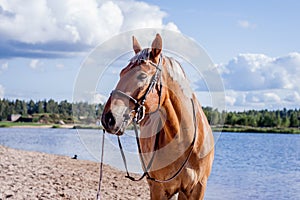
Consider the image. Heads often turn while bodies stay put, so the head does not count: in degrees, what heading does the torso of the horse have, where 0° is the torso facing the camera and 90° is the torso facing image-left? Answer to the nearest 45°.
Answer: approximately 45°
